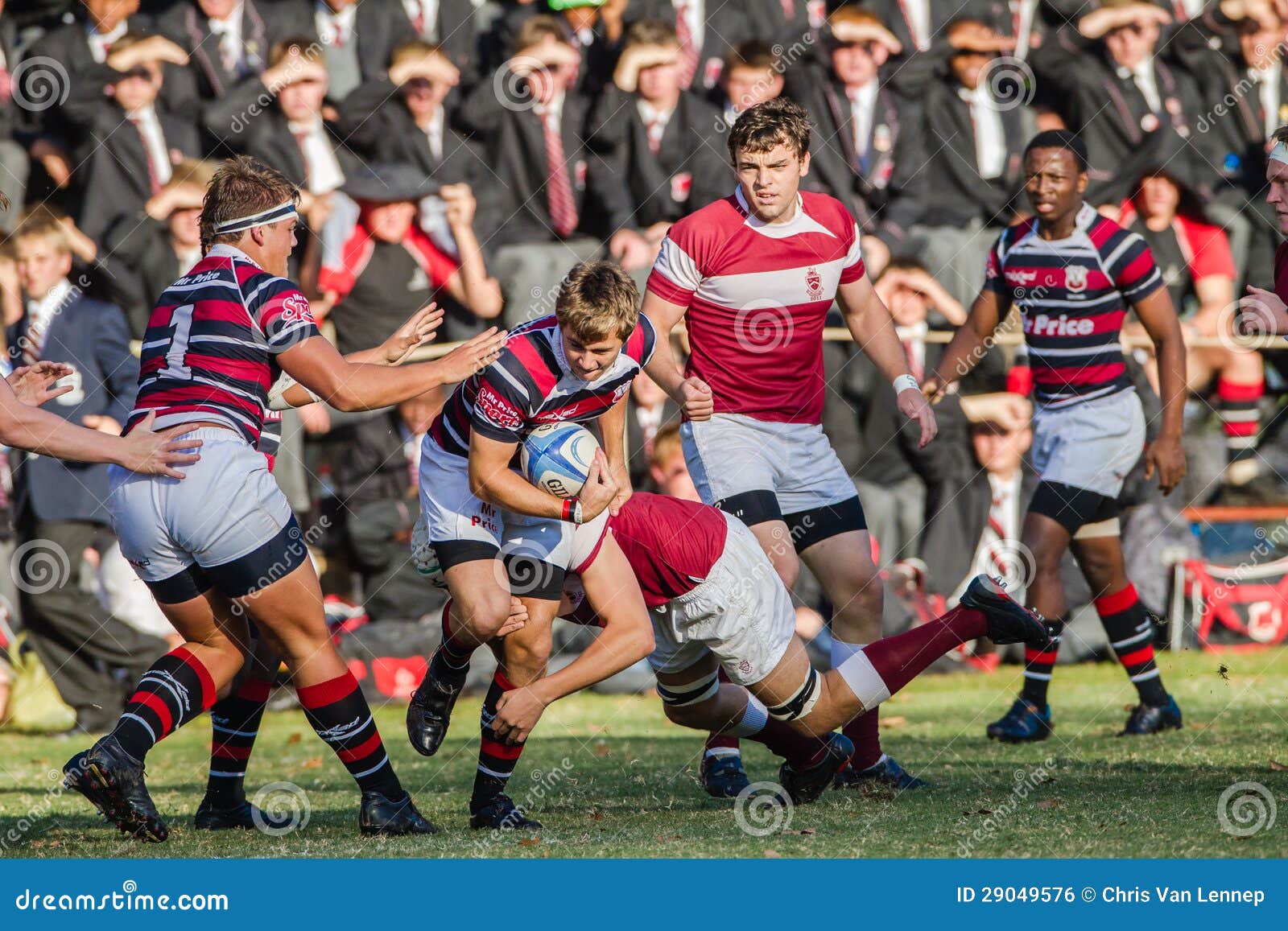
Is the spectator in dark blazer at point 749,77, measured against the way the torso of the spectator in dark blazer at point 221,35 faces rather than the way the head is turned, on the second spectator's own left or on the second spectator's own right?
on the second spectator's own left

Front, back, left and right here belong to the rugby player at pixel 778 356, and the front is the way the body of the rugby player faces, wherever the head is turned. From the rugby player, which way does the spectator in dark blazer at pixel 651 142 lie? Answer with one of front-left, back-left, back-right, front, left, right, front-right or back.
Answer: back

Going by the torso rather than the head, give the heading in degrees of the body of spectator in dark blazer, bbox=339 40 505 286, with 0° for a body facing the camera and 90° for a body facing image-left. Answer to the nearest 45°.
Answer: approximately 0°

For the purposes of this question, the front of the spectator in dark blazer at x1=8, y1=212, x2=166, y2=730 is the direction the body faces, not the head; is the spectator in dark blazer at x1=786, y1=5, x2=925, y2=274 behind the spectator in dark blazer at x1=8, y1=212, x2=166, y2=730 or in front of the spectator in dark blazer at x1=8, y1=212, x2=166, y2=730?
behind

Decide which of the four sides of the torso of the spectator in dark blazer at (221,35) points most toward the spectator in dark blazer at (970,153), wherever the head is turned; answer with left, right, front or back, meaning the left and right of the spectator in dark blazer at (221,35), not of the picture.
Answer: left

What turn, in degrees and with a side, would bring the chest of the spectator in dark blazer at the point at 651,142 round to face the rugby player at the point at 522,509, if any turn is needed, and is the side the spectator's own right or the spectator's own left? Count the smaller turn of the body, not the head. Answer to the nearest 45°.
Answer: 0° — they already face them
